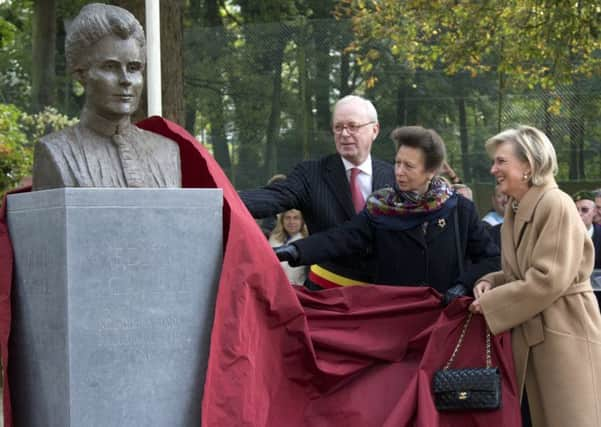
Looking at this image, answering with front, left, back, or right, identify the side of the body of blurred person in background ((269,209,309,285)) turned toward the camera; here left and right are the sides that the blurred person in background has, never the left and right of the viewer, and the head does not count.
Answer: front

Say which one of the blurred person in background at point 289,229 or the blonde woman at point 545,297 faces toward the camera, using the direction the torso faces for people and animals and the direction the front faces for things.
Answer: the blurred person in background

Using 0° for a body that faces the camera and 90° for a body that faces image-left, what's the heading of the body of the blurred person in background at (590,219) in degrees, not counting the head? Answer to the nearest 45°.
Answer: approximately 45°

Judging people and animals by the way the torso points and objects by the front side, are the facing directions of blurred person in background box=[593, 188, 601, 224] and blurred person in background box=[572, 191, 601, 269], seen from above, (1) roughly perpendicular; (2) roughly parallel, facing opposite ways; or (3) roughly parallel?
roughly parallel

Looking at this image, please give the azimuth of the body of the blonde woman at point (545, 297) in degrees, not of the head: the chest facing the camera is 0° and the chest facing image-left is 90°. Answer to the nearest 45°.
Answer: approximately 90°

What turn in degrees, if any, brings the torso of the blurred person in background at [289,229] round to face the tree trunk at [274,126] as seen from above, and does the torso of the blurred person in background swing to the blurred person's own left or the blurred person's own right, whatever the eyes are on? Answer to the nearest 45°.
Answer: approximately 180°

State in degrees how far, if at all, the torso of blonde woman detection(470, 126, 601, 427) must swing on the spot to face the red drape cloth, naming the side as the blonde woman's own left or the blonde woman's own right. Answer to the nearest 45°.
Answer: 0° — they already face it

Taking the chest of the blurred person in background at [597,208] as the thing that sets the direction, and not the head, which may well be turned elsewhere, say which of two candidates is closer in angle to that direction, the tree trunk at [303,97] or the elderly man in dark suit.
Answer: the elderly man in dark suit

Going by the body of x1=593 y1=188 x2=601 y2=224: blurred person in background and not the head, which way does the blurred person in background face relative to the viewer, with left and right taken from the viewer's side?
facing the viewer and to the left of the viewer

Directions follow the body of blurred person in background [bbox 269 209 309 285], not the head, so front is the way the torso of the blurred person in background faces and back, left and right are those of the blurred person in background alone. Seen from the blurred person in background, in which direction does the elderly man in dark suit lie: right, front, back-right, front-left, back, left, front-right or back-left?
front

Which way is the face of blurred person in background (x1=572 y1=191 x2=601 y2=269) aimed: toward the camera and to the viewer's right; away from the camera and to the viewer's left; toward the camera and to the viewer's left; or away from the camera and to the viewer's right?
toward the camera and to the viewer's left

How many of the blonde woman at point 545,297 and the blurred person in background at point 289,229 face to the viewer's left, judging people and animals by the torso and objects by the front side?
1

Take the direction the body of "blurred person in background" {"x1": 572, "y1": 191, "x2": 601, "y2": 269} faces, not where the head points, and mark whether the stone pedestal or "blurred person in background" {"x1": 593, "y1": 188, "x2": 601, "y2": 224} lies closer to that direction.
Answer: the stone pedestal

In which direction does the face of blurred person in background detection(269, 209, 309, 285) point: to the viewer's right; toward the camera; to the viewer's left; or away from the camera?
toward the camera

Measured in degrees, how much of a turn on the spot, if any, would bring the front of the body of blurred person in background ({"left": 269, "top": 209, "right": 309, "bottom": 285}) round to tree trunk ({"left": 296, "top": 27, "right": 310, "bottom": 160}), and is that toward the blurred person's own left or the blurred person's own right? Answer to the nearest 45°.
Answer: approximately 180°
